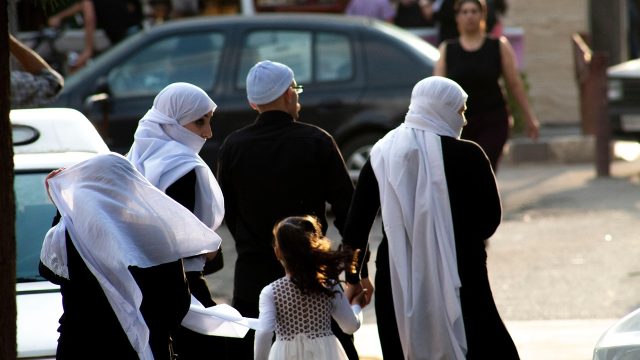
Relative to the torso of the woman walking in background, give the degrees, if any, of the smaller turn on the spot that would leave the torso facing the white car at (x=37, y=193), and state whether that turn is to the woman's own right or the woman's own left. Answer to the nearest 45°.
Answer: approximately 45° to the woman's own right

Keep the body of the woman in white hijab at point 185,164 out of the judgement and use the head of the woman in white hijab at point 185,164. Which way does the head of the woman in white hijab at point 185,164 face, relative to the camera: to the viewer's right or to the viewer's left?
to the viewer's right

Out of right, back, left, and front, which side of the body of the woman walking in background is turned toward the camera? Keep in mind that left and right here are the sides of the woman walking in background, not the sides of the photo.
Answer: front

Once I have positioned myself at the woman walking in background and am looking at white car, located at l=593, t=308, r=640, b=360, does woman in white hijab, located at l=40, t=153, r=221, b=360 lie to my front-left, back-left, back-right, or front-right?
front-right

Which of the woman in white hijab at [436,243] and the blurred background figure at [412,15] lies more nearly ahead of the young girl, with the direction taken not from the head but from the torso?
the blurred background figure

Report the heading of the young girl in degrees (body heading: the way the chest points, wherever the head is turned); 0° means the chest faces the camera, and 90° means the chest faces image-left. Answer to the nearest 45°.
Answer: approximately 180°

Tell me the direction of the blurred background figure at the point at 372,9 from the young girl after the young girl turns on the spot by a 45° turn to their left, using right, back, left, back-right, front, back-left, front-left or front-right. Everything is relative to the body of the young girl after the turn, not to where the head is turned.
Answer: front-right

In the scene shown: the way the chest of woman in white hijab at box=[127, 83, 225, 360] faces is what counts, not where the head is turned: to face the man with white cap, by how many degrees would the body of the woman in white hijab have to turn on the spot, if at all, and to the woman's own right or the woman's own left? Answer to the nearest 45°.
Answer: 0° — they already face them

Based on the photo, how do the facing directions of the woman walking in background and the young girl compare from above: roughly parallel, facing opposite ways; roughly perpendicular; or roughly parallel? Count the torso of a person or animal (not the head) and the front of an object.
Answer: roughly parallel, facing opposite ways
